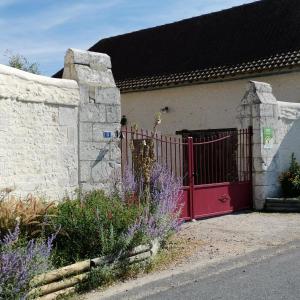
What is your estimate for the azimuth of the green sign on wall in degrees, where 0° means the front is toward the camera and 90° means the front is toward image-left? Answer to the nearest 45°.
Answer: approximately 0°

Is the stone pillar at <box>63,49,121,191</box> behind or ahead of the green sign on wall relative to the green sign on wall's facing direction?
ahead

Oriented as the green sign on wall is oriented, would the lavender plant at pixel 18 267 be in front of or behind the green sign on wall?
in front

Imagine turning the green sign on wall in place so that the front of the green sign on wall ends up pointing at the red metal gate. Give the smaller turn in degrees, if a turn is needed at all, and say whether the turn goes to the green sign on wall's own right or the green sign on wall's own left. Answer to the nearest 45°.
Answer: approximately 90° to the green sign on wall's own right

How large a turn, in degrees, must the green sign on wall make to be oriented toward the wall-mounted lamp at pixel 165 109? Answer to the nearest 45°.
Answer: approximately 135° to its right
